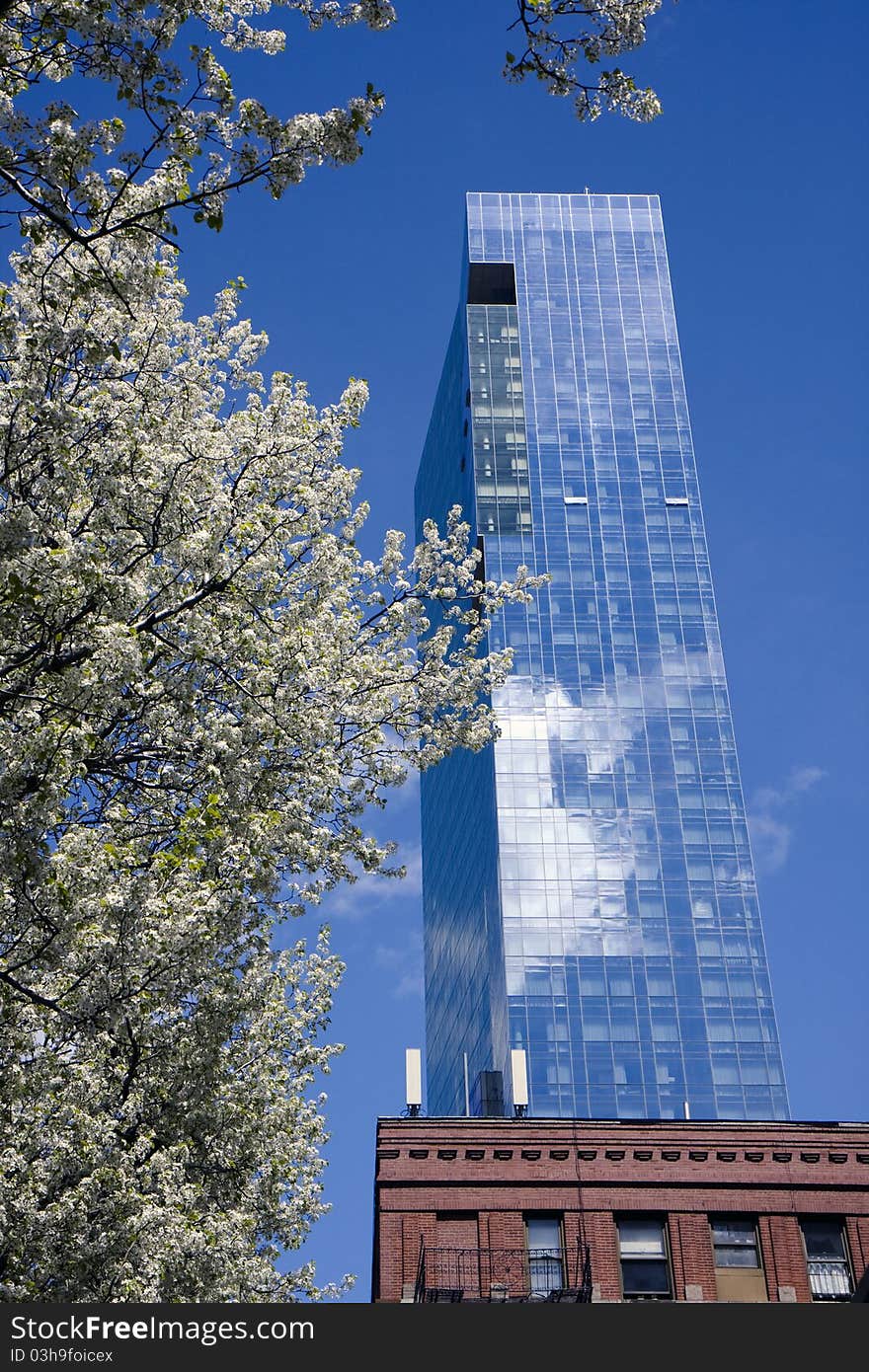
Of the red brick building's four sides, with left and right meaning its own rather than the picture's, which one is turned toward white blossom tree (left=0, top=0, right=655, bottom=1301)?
front

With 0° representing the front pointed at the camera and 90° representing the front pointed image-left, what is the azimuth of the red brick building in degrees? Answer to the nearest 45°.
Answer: approximately 0°

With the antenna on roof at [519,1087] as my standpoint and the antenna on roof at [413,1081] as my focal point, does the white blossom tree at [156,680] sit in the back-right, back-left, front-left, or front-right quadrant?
front-left
